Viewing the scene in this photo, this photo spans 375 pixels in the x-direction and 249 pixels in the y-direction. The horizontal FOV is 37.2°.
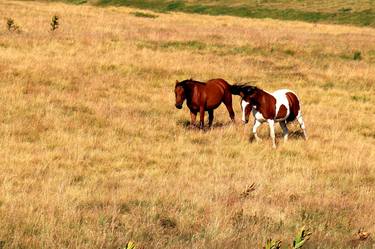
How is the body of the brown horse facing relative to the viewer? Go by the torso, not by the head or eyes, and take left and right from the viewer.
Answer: facing the viewer and to the left of the viewer

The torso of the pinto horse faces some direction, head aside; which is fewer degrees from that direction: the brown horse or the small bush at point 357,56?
the brown horse

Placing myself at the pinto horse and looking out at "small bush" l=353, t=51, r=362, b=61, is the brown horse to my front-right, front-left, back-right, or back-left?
front-left

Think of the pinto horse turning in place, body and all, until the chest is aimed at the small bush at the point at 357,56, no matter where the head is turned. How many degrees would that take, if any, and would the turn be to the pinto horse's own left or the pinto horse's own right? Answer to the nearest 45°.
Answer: approximately 135° to the pinto horse's own right

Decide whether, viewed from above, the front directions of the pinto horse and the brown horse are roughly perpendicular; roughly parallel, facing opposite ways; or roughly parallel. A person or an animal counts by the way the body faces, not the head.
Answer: roughly parallel
